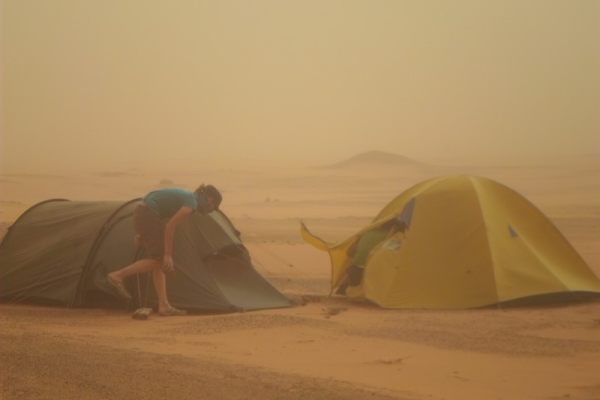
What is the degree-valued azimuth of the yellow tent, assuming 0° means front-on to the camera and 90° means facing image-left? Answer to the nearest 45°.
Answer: approximately 90°

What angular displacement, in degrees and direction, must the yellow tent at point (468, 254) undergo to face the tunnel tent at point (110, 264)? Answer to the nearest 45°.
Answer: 0° — it already faces it

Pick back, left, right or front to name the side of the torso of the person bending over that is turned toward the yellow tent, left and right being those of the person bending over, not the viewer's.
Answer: front

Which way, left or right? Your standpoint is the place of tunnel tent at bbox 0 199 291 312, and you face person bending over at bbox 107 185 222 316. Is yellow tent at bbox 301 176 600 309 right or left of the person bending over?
left

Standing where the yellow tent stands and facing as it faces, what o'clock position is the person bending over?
The person bending over is roughly at 11 o'clock from the yellow tent.

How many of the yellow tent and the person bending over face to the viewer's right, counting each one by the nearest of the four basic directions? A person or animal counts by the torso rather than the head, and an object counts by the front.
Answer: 1

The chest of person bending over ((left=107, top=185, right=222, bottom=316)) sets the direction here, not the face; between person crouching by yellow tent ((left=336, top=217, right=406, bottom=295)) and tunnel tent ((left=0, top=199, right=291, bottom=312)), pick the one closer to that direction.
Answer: the person crouching by yellow tent

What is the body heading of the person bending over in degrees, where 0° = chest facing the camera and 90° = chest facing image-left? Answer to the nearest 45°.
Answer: approximately 270°

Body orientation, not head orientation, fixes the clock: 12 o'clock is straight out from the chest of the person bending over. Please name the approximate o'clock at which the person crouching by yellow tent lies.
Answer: The person crouching by yellow tent is roughly at 11 o'clock from the person bending over.
